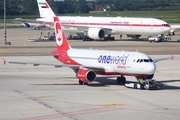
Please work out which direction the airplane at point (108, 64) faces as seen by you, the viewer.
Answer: facing the viewer and to the right of the viewer
